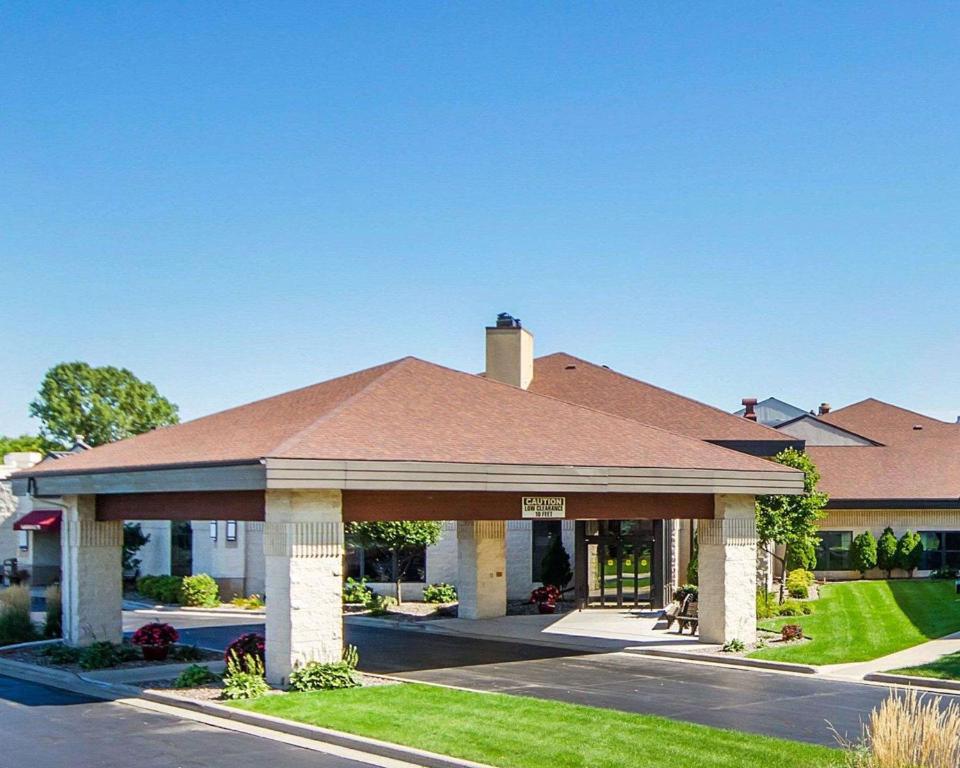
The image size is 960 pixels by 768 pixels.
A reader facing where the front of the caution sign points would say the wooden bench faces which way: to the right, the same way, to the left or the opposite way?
to the right

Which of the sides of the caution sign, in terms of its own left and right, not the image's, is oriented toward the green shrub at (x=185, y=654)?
right

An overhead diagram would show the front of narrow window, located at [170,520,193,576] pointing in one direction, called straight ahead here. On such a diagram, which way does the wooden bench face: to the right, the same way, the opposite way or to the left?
to the right

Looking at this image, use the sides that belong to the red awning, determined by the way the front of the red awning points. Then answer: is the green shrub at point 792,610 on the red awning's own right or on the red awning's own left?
on the red awning's own left

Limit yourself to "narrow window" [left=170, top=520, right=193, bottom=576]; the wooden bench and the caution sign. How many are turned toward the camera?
2

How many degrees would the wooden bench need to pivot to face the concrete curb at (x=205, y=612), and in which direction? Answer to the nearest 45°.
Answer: approximately 45° to its right

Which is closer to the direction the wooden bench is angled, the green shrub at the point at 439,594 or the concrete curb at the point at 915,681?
the green shrub

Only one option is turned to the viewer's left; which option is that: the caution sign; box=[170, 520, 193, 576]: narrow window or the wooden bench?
the wooden bench

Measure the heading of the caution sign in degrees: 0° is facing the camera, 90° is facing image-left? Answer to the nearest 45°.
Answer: approximately 0°

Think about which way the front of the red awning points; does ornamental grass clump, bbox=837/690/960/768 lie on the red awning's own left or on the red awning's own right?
on the red awning's own left

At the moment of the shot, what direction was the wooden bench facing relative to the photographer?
facing to the left of the viewer
